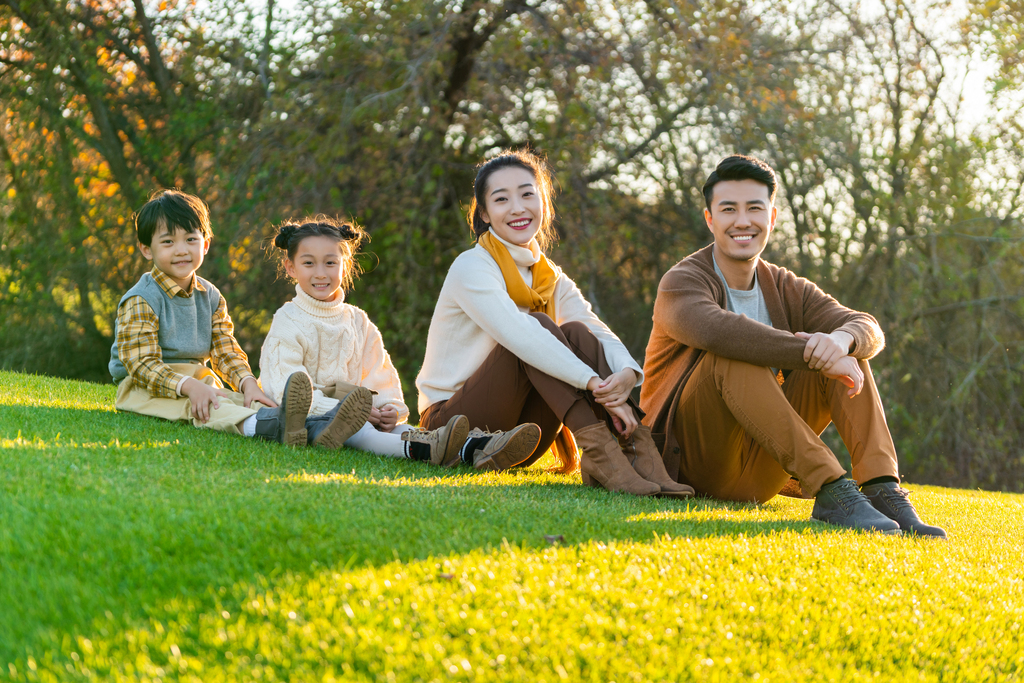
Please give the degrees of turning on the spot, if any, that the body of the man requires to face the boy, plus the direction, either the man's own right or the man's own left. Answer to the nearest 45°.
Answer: approximately 135° to the man's own right

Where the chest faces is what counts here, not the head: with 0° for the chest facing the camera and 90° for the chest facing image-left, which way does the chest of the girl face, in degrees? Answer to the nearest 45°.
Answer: approximately 315°

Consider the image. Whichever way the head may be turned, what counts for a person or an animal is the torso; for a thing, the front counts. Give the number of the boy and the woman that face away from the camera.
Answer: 0

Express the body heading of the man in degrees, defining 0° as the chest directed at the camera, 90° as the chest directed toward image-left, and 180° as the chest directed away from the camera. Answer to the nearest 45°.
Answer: approximately 315°

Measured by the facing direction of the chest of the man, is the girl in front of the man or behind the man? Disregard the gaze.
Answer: behind

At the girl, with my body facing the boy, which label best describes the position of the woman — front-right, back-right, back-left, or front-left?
back-left

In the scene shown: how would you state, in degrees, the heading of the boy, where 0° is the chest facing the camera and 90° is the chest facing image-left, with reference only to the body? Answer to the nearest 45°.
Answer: approximately 315°
